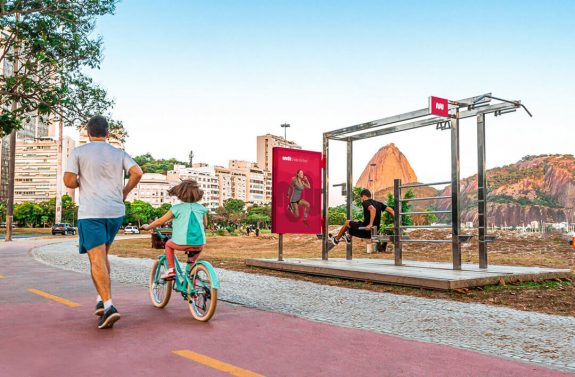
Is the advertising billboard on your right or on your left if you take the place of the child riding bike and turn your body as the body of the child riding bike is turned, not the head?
on your right

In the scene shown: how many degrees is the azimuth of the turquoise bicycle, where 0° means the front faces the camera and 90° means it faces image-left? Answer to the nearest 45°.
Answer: approximately 135°

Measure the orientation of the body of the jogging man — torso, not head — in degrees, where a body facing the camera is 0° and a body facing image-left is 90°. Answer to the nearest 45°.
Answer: approximately 180°

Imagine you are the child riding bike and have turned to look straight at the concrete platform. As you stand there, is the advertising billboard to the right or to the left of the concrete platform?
left

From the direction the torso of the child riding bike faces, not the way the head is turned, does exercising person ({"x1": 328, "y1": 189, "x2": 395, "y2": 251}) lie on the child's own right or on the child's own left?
on the child's own right

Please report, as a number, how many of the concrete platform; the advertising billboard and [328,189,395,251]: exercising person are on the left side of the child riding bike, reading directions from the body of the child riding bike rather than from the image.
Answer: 0

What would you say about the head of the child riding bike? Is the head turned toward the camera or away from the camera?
away from the camera

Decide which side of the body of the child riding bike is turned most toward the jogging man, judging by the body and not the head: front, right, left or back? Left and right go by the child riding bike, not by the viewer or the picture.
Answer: left

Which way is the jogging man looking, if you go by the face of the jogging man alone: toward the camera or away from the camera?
away from the camera

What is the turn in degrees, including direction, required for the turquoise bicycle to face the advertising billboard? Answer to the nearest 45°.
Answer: approximately 45° to its right
